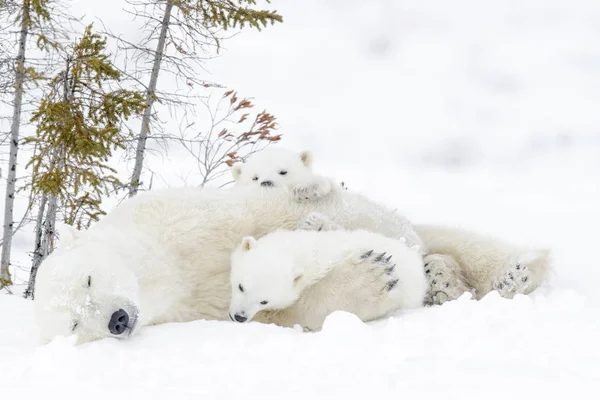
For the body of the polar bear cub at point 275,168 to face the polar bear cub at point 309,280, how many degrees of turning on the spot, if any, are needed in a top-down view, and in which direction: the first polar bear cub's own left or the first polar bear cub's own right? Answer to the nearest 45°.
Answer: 0° — it already faces it

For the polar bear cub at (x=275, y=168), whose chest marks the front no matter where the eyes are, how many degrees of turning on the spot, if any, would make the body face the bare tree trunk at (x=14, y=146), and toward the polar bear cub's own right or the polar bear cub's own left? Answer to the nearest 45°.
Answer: approximately 135° to the polar bear cub's own right

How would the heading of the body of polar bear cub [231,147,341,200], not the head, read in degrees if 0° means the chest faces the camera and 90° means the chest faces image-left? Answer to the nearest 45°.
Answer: approximately 0°
